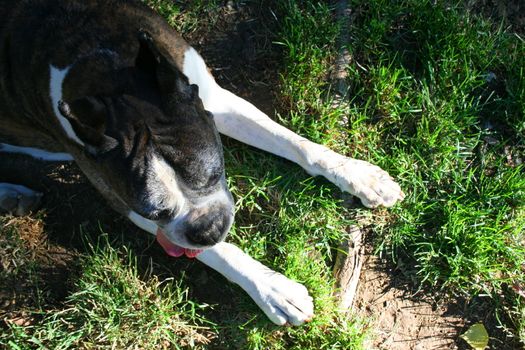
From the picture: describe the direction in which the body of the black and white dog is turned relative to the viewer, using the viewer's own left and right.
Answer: facing the viewer and to the right of the viewer

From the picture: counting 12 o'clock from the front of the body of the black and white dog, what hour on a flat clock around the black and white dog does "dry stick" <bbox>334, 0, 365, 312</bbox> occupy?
The dry stick is roughly at 11 o'clock from the black and white dog.
